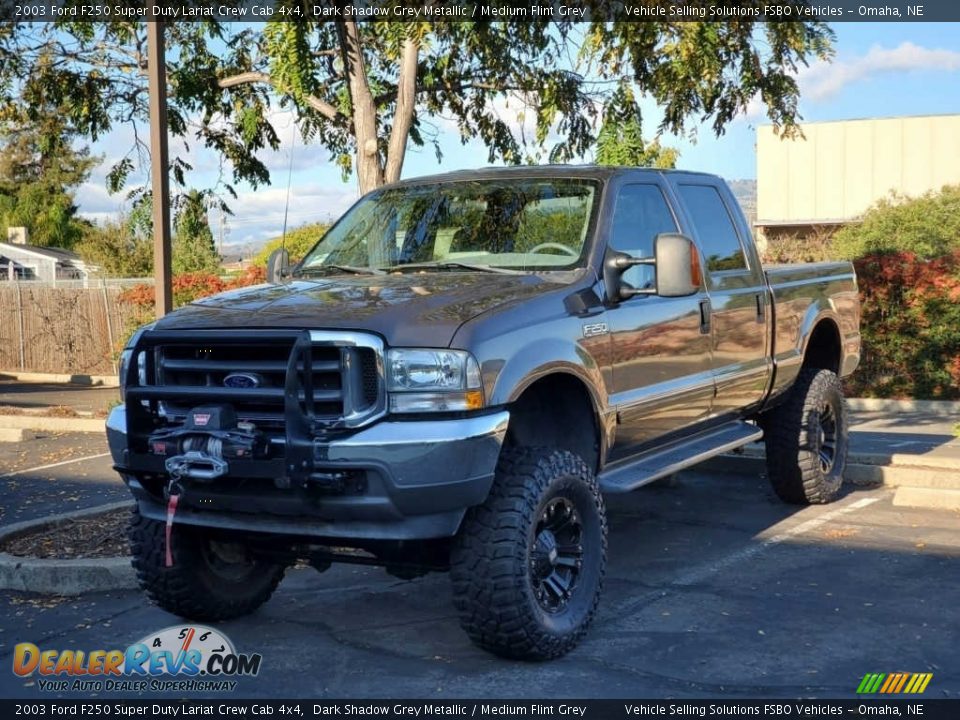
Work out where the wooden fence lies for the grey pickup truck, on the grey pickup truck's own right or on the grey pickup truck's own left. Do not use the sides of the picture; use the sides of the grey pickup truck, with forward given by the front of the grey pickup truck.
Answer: on the grey pickup truck's own right

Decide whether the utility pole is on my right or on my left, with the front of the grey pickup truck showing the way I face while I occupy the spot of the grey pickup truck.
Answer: on my right

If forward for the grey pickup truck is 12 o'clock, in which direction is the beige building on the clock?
The beige building is roughly at 5 o'clock from the grey pickup truck.

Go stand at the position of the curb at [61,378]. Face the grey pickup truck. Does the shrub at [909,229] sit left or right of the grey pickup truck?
left

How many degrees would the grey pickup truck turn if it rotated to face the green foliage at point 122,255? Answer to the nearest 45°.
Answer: approximately 135° to its right

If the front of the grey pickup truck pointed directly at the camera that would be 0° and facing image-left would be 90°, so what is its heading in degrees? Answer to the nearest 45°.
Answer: approximately 45°

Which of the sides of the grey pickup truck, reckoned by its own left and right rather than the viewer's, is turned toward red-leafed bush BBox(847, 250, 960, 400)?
back
